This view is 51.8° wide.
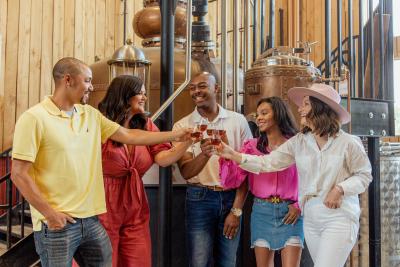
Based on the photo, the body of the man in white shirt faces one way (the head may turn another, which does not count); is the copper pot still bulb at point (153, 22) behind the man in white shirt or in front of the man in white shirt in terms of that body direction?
behind

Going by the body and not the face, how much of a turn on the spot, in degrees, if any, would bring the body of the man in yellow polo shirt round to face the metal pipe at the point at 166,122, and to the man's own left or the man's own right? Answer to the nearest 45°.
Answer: approximately 90° to the man's own left

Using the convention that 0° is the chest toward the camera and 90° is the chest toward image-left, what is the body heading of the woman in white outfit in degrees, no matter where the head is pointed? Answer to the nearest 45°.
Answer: approximately 45°

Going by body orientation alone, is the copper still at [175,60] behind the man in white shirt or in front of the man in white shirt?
behind

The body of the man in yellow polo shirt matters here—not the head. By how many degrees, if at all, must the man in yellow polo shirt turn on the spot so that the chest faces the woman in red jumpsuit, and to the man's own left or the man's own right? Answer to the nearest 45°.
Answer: approximately 90° to the man's own left

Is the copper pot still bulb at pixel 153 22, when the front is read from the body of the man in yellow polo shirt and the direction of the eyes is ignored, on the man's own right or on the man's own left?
on the man's own left

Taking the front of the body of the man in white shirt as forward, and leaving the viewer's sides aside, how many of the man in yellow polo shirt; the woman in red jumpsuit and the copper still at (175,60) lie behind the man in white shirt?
1

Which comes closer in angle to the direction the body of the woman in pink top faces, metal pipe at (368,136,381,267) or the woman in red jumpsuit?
the woman in red jumpsuit

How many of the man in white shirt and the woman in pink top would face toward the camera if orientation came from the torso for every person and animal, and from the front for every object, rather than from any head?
2

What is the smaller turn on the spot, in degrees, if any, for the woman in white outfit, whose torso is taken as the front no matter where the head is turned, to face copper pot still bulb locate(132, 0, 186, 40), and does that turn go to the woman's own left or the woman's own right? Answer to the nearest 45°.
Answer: approximately 90° to the woman's own right

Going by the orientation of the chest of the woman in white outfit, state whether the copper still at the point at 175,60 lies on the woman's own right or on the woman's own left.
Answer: on the woman's own right

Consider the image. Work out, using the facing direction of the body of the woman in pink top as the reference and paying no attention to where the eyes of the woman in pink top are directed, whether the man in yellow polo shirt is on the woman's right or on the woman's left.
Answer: on the woman's right

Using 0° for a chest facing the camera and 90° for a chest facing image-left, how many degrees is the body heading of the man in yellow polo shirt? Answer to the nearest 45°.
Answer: approximately 315°
